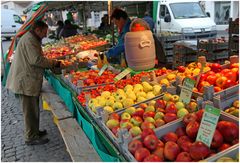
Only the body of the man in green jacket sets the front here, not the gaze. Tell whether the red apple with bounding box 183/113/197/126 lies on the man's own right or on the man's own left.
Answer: on the man's own right

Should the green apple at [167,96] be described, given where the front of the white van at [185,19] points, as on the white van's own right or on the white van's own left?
on the white van's own right

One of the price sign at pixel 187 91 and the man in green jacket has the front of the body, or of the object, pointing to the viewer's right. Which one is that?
the man in green jacket

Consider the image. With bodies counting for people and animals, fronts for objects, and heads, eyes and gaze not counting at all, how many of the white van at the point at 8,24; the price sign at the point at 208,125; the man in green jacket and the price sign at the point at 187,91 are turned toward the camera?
2

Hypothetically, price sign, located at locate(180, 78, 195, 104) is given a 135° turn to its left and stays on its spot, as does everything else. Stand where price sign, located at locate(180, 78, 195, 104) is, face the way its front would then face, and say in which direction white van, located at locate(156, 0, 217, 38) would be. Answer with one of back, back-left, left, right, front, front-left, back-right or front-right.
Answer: front-left
